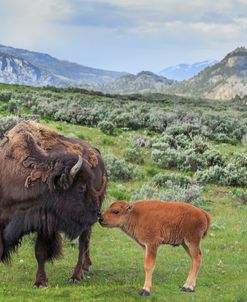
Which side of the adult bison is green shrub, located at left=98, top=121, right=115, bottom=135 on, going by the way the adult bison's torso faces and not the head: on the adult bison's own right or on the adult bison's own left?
on the adult bison's own left

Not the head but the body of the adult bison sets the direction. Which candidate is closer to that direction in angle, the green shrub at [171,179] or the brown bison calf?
the brown bison calf

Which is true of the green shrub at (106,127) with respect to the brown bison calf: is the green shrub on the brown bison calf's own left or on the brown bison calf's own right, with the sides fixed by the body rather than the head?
on the brown bison calf's own right

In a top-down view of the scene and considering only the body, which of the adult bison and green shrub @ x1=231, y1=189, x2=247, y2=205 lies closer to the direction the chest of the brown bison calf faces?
the adult bison

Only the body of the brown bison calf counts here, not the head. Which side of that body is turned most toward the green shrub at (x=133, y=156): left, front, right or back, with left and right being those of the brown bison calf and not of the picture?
right

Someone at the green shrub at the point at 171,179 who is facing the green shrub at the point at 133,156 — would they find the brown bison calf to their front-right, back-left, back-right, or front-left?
back-left

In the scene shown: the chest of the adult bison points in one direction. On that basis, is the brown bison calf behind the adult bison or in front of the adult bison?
in front

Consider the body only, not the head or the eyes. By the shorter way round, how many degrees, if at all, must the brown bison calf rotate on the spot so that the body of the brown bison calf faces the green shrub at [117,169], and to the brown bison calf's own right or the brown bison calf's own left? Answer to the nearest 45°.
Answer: approximately 90° to the brown bison calf's own right

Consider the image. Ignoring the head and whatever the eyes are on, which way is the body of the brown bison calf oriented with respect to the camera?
to the viewer's left

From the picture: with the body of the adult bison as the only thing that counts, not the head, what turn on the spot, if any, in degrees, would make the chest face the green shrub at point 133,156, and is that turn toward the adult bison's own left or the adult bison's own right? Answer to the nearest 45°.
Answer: approximately 90° to the adult bison's own left

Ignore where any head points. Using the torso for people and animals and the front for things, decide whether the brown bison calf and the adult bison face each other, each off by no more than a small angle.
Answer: yes

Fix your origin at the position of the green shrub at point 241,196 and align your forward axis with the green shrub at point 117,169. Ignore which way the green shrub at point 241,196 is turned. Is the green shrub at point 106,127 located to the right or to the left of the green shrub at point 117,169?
right

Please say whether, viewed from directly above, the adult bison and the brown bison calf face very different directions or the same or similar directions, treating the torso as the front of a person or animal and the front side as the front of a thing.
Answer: very different directions

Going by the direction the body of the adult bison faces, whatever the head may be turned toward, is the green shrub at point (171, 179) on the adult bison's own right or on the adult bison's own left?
on the adult bison's own left

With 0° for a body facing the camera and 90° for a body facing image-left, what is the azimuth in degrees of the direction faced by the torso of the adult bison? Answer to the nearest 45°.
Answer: approximately 270°

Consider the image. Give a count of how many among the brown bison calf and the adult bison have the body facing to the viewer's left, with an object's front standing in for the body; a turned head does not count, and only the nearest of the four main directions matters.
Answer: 1
